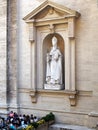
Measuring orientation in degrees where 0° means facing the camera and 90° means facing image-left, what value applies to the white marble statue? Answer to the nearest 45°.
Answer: approximately 0°
